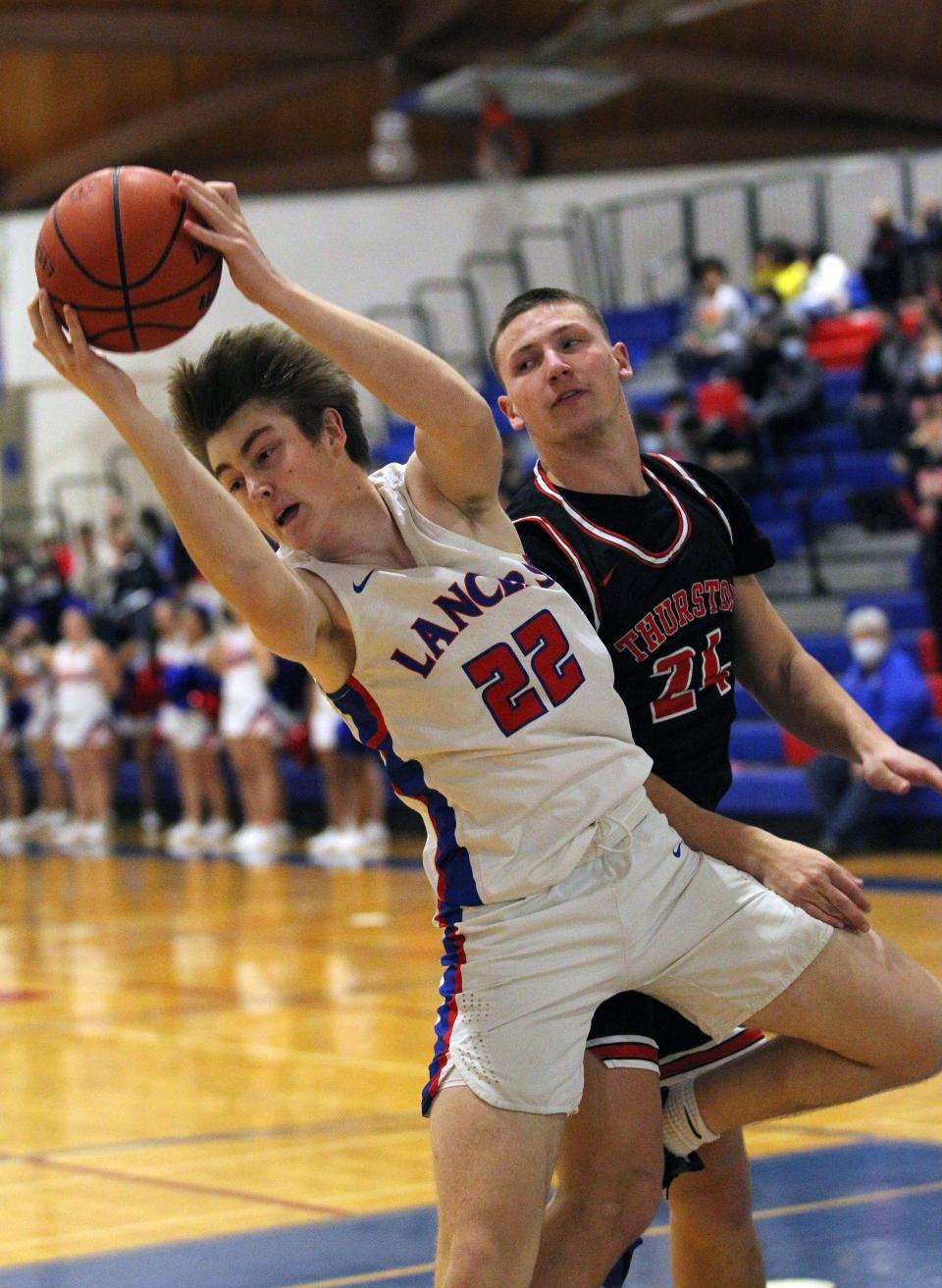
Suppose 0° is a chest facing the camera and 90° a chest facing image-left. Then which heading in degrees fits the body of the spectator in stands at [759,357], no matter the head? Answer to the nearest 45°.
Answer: approximately 45°

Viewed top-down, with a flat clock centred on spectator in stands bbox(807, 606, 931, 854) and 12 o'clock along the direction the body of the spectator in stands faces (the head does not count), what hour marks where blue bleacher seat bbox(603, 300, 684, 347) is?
The blue bleacher seat is roughly at 4 o'clock from the spectator in stands.

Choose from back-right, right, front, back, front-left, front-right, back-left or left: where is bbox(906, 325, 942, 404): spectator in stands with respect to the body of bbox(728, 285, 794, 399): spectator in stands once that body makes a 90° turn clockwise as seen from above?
back

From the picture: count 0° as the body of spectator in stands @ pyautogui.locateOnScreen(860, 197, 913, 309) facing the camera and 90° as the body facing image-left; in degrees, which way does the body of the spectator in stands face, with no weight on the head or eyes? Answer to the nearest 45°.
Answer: approximately 45°

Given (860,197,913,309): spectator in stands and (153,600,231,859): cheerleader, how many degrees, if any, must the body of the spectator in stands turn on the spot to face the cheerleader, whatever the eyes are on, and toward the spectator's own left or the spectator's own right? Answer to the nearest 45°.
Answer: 0° — they already face them

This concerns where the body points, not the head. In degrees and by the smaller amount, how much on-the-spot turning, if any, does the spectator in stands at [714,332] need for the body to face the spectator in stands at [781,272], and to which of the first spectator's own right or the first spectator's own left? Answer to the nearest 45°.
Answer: approximately 180°

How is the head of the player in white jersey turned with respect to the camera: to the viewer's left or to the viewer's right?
to the viewer's left

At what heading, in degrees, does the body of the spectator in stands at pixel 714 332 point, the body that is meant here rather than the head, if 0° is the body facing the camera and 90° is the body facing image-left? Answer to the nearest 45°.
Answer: approximately 45°

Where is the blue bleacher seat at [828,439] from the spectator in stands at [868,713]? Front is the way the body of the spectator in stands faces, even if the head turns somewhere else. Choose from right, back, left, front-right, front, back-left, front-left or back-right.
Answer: back-right
